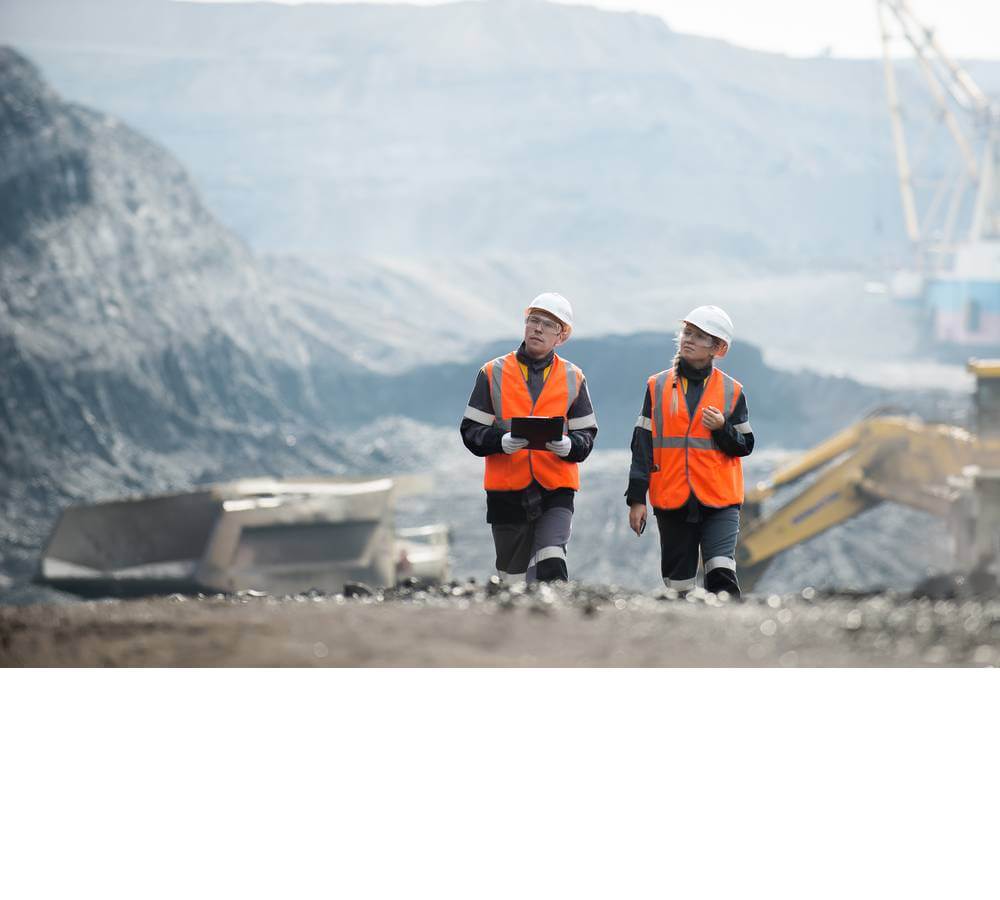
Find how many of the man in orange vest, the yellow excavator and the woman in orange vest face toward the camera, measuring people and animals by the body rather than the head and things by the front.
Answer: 2

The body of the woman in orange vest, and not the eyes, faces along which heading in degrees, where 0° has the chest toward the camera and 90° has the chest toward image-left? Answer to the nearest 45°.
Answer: approximately 0°

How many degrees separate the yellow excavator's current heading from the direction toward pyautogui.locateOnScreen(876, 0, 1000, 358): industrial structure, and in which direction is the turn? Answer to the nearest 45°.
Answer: approximately 90° to its right

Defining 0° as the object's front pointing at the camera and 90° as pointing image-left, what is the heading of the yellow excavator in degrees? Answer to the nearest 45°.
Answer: approximately 90°

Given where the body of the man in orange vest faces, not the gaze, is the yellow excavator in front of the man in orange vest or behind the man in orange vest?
behind

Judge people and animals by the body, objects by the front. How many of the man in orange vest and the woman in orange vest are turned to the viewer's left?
0

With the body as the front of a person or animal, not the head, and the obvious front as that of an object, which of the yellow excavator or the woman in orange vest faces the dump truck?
the yellow excavator

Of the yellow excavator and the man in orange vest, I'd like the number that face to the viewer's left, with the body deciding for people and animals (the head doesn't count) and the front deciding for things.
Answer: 1

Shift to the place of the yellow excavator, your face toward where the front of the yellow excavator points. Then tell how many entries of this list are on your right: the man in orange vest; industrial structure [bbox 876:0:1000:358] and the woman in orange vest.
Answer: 1

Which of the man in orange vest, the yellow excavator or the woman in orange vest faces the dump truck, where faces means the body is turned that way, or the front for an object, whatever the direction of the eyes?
the yellow excavator

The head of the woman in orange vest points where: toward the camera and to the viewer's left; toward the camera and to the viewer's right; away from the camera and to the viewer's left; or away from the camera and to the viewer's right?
toward the camera and to the viewer's left
